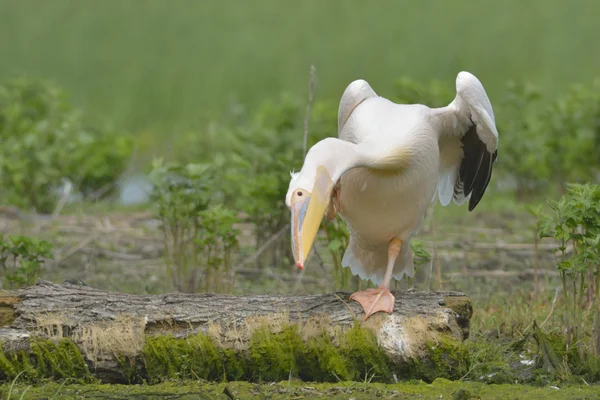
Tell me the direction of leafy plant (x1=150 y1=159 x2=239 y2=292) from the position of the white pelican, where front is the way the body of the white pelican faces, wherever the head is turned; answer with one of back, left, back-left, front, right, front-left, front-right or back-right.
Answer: back-right

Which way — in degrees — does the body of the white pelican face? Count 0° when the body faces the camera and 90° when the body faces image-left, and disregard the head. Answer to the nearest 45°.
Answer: approximately 0°

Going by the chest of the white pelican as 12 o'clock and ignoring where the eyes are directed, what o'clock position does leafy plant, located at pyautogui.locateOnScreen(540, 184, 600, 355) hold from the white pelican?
The leafy plant is roughly at 9 o'clock from the white pelican.

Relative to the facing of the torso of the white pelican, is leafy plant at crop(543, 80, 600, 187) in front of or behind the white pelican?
behind
